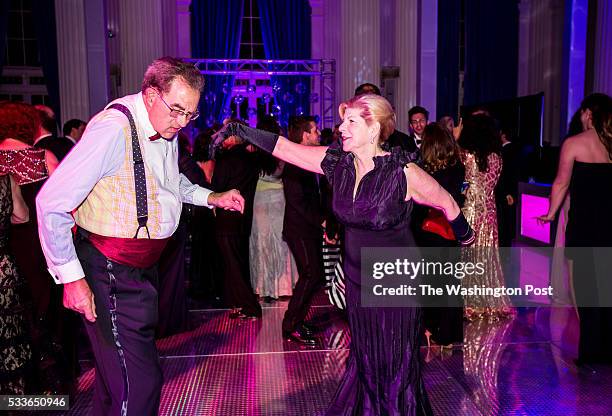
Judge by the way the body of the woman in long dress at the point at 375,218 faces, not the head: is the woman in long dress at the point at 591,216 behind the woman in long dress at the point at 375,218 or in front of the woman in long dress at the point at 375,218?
behind

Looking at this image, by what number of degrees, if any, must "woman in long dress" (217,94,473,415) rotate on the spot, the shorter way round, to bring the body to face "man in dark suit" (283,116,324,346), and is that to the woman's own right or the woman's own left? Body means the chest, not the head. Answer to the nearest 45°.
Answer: approximately 135° to the woman's own right

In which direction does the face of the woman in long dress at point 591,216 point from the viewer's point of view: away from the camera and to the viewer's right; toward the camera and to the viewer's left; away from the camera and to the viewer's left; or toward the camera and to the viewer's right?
away from the camera and to the viewer's left

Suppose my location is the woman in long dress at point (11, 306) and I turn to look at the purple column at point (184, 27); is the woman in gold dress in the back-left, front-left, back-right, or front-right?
front-right

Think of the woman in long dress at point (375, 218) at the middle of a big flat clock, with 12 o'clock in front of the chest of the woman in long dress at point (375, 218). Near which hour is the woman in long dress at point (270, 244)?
the woman in long dress at point (270, 244) is roughly at 4 o'clock from the woman in long dress at point (375, 218).

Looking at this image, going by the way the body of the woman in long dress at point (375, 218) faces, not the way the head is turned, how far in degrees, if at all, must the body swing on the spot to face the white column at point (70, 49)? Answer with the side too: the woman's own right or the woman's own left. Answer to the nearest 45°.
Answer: approximately 90° to the woman's own right

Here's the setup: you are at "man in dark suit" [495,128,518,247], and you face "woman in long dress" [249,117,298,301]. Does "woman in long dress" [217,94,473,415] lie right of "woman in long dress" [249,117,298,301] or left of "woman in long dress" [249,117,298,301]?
left

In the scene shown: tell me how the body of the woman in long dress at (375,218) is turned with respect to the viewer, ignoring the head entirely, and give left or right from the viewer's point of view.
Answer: facing the viewer and to the left of the viewer

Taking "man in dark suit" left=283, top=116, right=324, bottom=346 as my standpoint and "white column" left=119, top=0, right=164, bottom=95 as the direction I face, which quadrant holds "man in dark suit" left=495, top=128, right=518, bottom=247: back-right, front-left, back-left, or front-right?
front-right

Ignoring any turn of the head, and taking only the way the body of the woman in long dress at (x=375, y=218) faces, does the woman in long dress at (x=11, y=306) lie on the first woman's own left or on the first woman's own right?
on the first woman's own right

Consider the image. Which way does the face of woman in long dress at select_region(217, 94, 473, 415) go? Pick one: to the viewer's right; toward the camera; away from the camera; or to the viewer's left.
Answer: to the viewer's left

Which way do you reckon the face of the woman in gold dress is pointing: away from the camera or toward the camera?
away from the camera

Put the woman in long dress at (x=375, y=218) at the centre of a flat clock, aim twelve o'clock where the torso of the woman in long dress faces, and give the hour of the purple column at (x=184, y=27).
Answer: The purple column is roughly at 4 o'clock from the woman in long dress.

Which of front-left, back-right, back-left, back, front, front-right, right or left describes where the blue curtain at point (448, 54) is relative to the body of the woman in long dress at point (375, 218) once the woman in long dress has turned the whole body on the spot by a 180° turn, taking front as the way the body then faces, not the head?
front-left
